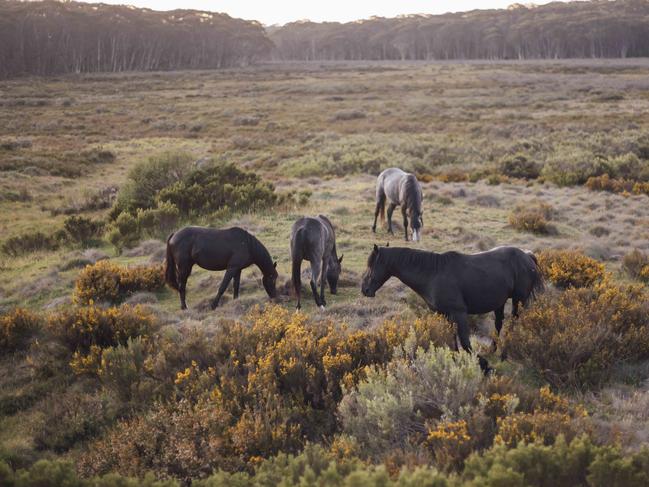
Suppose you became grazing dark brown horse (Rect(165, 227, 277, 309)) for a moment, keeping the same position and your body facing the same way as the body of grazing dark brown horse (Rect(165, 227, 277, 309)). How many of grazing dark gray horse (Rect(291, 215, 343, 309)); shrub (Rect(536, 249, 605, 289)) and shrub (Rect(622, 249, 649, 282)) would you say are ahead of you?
3

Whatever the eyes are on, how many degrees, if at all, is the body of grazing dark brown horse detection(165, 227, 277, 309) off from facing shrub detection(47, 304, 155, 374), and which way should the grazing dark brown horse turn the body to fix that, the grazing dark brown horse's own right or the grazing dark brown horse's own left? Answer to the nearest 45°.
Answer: approximately 135° to the grazing dark brown horse's own right

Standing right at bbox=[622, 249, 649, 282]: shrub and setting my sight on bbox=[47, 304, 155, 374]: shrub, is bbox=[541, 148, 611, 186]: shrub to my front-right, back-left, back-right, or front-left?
back-right

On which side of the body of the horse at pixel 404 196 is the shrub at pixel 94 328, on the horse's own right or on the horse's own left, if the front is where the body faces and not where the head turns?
on the horse's own right

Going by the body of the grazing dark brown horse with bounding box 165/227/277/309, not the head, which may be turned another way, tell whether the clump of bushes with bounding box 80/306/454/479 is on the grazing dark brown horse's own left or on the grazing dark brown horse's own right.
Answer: on the grazing dark brown horse's own right

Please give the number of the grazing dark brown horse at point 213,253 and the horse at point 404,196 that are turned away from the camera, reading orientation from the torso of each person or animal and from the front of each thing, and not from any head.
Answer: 0

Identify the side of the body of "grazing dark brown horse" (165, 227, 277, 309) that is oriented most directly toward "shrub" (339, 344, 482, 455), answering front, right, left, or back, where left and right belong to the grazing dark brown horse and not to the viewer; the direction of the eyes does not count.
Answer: right

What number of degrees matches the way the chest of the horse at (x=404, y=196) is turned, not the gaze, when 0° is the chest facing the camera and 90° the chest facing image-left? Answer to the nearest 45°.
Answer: approximately 315°

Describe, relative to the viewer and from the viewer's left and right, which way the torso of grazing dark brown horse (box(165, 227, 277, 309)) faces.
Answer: facing to the right of the viewer

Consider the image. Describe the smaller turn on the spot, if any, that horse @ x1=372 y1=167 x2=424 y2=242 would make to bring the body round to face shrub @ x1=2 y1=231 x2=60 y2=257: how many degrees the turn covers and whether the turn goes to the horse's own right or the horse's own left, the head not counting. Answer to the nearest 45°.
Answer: approximately 135° to the horse's own right

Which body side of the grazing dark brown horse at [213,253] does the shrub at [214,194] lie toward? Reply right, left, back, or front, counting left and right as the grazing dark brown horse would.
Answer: left
